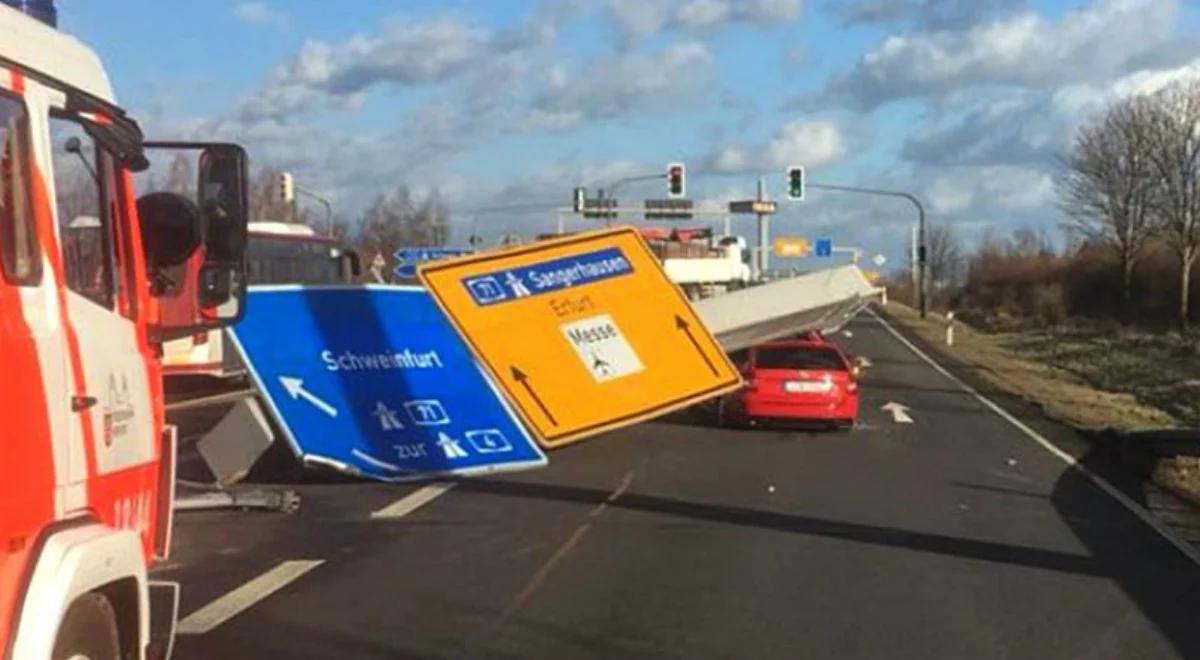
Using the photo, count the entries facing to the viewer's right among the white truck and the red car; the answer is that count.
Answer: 1

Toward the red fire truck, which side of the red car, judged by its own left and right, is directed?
back

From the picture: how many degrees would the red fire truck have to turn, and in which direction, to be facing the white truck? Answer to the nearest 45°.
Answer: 0° — it already faces it

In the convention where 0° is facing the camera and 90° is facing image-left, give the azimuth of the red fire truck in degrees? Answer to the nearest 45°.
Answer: approximately 225°

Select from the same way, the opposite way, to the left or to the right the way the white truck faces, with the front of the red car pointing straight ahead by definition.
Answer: to the right

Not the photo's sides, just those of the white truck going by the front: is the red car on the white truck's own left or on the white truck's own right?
on the white truck's own right

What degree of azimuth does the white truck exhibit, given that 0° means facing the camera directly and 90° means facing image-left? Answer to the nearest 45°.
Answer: approximately 270°

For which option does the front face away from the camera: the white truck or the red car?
the red car

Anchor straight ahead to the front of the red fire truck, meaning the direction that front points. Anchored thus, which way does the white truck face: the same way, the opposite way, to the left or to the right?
to the right

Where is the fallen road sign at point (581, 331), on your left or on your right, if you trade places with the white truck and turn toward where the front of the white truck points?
on your right

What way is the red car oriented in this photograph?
away from the camera
